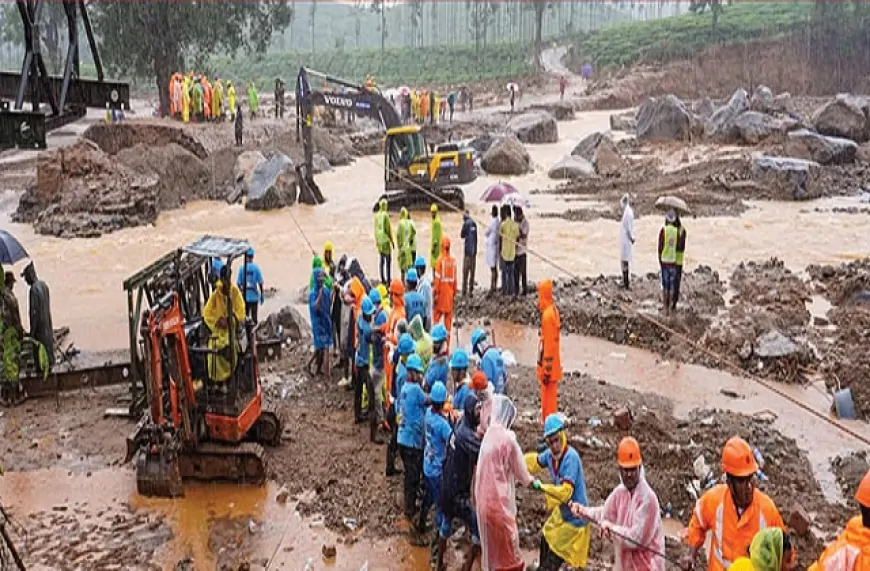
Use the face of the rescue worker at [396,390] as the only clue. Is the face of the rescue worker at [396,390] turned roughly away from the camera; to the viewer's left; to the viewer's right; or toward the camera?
away from the camera

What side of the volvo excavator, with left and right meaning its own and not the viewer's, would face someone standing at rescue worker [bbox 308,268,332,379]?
left

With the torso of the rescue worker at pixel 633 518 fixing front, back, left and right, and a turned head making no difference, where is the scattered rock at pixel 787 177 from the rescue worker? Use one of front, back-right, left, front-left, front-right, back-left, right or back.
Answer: back-right

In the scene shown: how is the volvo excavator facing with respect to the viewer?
to the viewer's left

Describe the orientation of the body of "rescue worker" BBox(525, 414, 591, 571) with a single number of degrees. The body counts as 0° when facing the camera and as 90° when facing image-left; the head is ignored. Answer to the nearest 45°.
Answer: approximately 45°

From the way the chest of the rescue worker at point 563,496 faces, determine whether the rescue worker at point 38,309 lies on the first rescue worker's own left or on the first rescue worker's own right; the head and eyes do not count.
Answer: on the first rescue worker's own right
